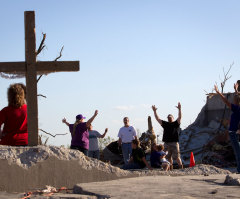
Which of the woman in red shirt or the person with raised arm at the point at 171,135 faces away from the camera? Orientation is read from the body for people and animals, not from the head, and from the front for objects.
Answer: the woman in red shirt

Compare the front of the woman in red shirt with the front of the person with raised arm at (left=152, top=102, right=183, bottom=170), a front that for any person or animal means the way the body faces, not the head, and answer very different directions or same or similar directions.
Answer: very different directions

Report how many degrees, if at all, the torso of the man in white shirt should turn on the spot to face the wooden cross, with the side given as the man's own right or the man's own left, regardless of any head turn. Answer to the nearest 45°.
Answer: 0° — they already face it

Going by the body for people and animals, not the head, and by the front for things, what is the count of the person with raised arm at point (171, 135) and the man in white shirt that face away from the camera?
0

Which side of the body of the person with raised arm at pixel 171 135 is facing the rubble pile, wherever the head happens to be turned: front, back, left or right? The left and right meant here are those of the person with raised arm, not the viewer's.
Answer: back

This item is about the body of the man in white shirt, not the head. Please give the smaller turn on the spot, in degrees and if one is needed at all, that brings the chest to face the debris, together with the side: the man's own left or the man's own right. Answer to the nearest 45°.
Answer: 0° — they already face it

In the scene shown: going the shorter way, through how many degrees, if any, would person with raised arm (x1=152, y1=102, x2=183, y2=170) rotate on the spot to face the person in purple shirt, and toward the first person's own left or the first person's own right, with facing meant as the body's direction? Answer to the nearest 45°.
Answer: approximately 45° to the first person's own right

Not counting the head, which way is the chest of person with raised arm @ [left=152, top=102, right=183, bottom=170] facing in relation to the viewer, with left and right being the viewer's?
facing the viewer

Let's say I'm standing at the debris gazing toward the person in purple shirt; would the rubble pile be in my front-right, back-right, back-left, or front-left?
front-right

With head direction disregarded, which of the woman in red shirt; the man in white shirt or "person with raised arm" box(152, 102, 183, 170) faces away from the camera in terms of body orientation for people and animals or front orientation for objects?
the woman in red shirt

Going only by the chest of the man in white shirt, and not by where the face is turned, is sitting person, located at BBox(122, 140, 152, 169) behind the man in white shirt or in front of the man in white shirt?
in front

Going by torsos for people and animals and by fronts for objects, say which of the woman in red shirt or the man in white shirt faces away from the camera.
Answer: the woman in red shirt

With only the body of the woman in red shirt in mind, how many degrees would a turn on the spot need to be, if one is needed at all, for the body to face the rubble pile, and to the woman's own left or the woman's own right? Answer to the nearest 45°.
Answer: approximately 45° to the woman's own right

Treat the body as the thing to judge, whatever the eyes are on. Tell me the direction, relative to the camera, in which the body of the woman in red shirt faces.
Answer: away from the camera
